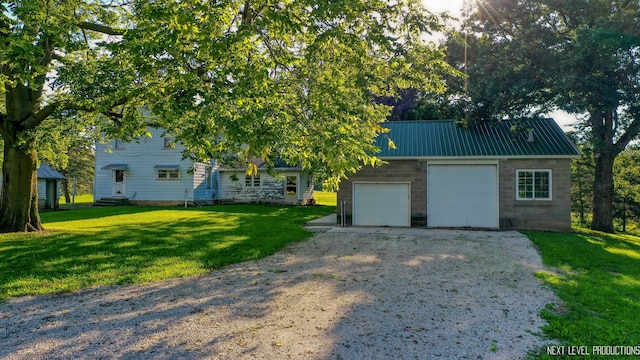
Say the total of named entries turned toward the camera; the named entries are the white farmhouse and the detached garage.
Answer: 2

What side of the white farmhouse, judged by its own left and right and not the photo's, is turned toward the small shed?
right

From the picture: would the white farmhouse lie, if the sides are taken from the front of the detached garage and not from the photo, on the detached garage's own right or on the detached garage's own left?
on the detached garage's own right

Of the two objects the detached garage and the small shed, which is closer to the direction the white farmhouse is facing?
the detached garage

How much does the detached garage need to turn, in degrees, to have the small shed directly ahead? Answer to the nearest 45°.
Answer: approximately 90° to its right

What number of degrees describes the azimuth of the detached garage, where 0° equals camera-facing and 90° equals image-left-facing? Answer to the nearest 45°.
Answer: approximately 0°

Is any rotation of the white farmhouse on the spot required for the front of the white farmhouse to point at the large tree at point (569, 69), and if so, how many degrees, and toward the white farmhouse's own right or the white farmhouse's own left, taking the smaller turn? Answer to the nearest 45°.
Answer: approximately 45° to the white farmhouse's own left
